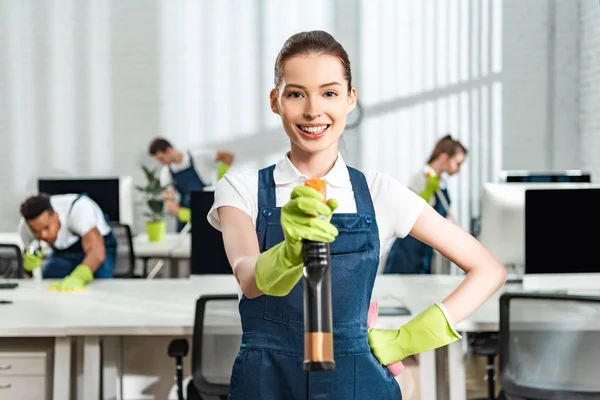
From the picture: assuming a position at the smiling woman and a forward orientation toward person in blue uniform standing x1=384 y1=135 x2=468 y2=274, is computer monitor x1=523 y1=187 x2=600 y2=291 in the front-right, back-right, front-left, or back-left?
front-right

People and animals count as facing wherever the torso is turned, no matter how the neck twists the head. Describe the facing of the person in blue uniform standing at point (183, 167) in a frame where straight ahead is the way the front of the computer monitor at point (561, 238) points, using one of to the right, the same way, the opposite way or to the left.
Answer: the same way

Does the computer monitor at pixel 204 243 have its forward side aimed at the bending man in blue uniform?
no

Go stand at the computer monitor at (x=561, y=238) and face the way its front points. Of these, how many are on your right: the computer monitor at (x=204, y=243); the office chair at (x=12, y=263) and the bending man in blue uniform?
3

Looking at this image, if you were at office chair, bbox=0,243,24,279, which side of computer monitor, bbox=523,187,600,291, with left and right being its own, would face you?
right

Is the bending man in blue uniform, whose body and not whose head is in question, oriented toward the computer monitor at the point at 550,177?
no

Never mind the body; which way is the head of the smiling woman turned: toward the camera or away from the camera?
toward the camera

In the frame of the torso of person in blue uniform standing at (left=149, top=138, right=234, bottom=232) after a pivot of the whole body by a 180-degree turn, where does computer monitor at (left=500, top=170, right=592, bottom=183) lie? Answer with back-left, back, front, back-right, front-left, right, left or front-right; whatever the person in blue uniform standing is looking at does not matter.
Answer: right

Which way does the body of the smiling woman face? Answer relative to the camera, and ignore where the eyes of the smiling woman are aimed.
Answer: toward the camera

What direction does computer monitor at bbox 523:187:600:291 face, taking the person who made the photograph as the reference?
facing the viewer
